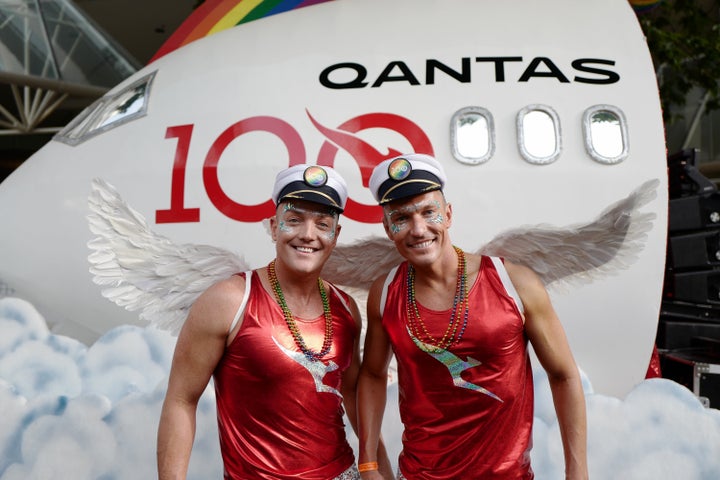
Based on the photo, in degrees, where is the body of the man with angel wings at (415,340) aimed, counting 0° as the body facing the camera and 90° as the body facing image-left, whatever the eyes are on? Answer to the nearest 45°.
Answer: approximately 0°

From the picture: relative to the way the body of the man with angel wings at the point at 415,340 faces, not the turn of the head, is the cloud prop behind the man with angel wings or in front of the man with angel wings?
behind
